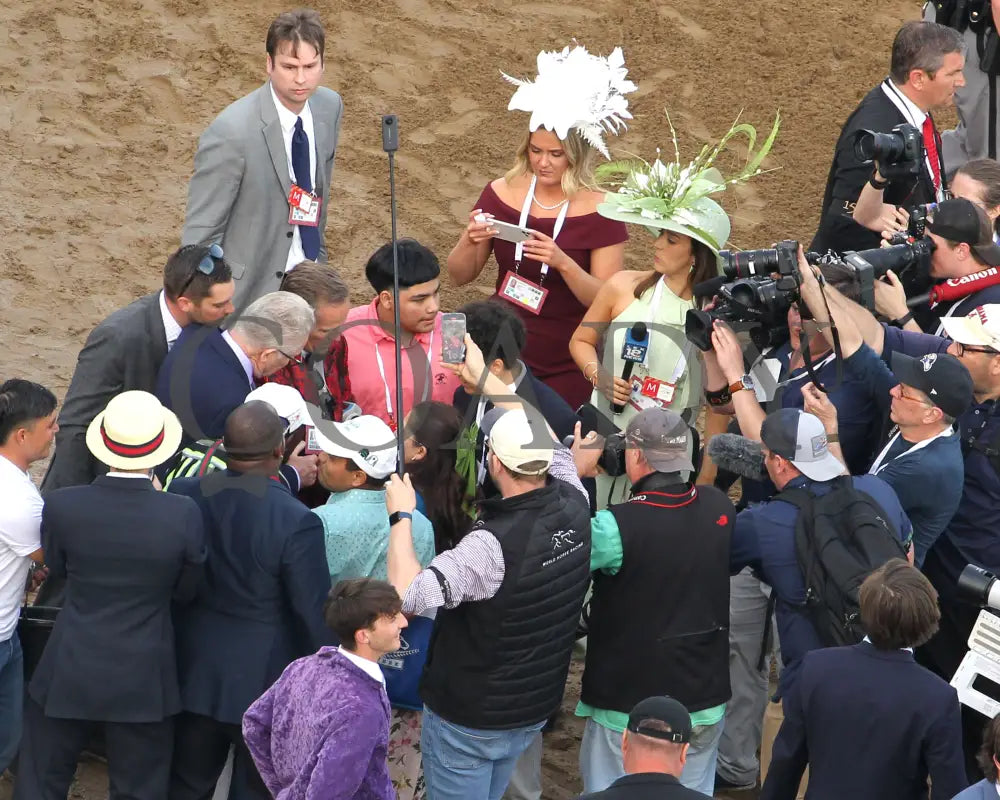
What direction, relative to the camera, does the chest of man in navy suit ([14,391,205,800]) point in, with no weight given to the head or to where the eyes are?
away from the camera

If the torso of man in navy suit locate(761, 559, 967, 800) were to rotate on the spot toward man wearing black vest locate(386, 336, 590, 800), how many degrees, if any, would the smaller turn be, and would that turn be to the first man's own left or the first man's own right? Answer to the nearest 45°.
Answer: approximately 90° to the first man's own left

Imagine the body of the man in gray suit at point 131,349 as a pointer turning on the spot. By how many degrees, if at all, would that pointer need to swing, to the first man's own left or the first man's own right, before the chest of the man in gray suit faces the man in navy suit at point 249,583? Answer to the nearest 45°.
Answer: approximately 90° to the first man's own right

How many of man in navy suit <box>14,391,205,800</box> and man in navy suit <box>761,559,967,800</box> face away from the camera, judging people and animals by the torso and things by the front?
2

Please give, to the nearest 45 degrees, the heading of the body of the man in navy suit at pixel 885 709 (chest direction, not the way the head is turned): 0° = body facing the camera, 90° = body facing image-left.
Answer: approximately 180°

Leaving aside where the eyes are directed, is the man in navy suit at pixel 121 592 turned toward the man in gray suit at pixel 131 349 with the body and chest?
yes

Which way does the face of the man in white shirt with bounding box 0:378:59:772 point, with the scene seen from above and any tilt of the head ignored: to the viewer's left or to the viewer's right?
to the viewer's right

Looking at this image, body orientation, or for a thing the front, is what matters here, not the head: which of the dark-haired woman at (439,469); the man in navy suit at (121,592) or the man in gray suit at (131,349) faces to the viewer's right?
the man in gray suit

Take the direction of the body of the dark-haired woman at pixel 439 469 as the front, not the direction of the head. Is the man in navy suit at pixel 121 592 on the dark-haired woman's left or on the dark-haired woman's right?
on the dark-haired woman's left

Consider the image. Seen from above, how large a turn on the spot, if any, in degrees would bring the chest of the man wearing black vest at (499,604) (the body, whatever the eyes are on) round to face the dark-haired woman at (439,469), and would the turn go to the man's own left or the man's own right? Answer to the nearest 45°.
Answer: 0° — they already face them

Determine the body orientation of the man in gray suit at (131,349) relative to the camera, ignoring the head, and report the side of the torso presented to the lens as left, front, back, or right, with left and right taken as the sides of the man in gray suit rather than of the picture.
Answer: right

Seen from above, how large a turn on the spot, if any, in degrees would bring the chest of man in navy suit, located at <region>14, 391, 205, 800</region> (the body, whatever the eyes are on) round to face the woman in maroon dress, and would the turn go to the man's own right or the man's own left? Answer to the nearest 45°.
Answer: approximately 45° to the man's own right

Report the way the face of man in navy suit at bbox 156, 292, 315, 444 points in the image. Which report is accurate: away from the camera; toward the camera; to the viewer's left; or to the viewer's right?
to the viewer's right

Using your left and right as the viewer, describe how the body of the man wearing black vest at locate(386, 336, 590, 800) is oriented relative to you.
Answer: facing away from the viewer and to the left of the viewer

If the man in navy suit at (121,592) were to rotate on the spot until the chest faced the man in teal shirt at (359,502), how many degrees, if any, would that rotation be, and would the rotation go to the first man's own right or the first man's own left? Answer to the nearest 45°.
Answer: approximately 90° to the first man's own right

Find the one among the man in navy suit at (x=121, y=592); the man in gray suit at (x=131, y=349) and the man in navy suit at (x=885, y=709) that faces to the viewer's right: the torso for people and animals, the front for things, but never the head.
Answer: the man in gray suit
